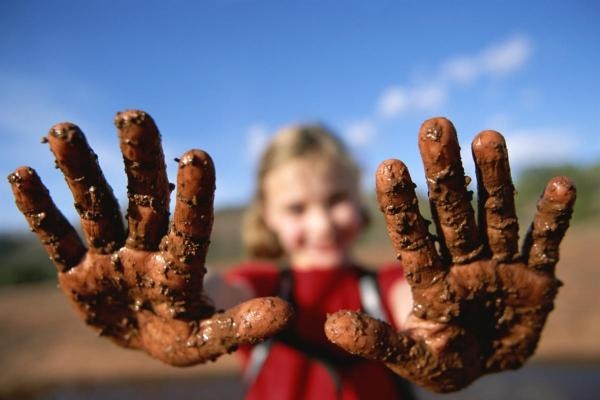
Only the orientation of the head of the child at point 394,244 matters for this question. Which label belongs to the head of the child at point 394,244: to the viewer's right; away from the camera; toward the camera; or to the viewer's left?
toward the camera

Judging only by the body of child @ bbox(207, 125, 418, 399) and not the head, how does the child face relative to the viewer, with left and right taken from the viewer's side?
facing the viewer

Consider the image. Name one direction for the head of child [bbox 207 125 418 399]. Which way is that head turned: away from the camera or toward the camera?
toward the camera
